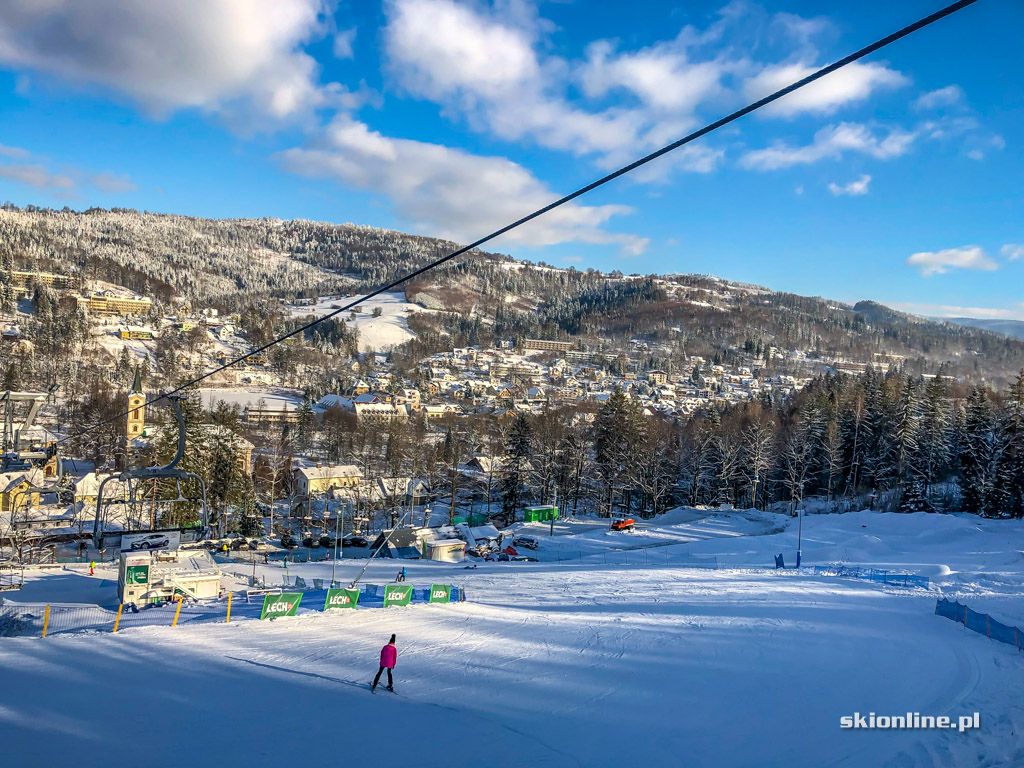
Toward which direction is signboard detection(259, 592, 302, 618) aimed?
toward the camera

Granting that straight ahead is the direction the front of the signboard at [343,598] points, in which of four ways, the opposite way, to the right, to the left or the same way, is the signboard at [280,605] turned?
the same way

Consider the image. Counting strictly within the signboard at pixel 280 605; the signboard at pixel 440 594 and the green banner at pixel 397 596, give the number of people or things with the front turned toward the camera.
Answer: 3

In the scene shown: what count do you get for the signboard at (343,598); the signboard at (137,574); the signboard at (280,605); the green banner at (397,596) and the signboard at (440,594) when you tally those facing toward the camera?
5

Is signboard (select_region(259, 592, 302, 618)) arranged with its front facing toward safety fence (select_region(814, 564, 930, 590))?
no

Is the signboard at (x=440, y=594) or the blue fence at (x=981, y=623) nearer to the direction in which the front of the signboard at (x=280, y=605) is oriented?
the blue fence

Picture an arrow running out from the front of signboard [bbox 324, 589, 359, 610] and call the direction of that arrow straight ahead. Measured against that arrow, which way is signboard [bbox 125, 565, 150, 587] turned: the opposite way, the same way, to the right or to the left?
the same way

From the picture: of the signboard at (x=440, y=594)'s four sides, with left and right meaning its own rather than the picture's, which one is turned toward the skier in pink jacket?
front

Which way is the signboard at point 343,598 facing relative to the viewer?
toward the camera

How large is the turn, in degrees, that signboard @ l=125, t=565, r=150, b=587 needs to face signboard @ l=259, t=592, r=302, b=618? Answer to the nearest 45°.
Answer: approximately 45° to its left

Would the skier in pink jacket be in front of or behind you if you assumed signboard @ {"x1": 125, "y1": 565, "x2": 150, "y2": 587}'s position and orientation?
in front

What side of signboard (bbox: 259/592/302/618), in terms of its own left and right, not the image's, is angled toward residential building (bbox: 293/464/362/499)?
back
